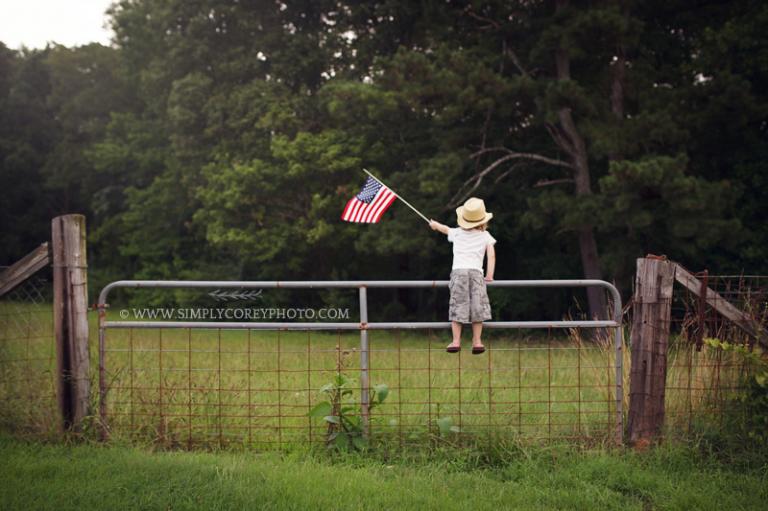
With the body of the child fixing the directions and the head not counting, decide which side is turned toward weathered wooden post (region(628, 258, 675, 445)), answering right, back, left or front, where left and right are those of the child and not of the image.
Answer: right

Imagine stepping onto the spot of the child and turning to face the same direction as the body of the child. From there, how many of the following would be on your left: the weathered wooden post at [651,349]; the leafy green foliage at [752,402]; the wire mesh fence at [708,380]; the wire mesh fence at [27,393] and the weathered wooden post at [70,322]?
2

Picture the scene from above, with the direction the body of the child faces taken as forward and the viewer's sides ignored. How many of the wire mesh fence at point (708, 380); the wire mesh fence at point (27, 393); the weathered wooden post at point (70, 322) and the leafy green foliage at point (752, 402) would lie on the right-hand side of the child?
2

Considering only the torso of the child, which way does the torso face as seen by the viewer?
away from the camera

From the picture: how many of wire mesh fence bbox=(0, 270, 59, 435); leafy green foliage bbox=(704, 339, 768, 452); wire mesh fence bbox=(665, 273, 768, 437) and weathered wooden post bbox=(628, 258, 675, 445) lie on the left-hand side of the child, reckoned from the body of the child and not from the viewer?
1

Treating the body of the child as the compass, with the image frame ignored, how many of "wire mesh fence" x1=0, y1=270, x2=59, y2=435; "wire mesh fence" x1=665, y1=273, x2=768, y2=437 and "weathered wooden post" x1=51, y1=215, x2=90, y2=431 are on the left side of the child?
2

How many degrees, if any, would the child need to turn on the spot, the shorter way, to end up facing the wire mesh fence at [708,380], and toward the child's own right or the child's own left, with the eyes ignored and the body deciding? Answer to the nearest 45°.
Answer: approximately 90° to the child's own right

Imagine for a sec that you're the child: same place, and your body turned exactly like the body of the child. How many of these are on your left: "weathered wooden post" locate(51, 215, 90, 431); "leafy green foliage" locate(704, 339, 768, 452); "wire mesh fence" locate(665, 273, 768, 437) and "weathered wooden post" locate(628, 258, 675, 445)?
1

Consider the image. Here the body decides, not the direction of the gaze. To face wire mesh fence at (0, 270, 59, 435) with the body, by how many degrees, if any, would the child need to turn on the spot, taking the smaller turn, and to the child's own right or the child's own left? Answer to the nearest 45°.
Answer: approximately 90° to the child's own left

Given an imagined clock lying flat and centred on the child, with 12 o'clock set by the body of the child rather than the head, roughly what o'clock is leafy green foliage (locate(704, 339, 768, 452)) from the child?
The leafy green foliage is roughly at 3 o'clock from the child.

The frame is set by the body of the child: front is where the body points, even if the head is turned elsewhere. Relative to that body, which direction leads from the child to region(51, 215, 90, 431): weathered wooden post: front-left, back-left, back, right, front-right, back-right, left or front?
left
